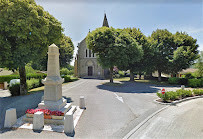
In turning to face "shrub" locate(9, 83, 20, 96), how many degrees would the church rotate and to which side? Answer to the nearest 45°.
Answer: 0° — it already faces it

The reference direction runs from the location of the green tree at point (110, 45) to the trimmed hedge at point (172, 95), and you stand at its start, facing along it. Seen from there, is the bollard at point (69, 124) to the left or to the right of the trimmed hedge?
right

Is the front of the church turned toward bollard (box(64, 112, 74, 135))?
yes

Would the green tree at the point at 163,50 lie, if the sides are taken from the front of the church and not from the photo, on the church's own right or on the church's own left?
on the church's own left

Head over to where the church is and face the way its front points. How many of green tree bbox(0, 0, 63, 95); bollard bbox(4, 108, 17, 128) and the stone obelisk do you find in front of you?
3

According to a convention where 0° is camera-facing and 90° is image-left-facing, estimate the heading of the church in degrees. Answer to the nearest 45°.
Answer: approximately 0°

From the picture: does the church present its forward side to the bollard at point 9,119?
yes

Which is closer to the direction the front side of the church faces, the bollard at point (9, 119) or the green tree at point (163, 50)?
the bollard
